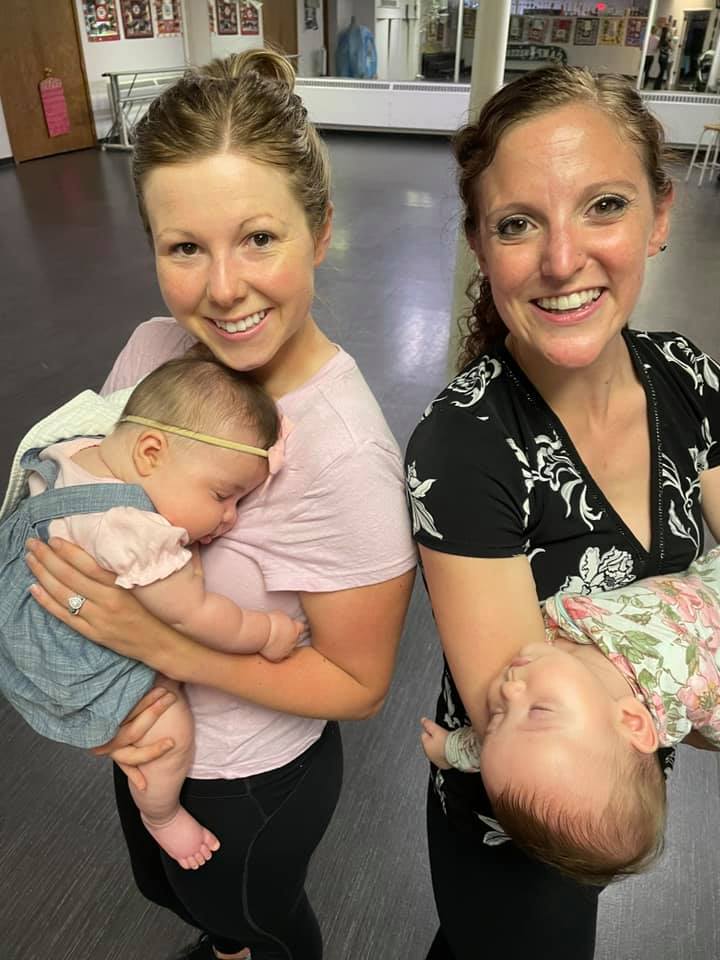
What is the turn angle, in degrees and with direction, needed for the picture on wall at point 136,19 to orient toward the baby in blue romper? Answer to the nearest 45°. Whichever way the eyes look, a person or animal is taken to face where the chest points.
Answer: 0° — it already faces them

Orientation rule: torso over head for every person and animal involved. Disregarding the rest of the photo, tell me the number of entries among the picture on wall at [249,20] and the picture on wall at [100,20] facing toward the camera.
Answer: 2

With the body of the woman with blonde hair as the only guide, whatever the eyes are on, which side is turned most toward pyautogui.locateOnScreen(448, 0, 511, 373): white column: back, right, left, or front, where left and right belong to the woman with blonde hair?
back

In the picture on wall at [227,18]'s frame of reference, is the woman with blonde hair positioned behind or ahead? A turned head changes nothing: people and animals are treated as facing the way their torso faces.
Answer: ahead

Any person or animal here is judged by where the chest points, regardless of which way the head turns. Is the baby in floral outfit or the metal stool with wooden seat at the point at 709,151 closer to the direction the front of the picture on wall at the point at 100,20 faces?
the baby in floral outfit

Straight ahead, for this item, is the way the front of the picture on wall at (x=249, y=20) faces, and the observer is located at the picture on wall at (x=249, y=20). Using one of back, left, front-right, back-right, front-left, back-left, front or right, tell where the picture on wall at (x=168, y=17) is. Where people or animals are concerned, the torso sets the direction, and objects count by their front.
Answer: front-right

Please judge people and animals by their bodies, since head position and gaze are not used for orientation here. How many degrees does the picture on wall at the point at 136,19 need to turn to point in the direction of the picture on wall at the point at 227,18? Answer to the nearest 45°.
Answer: approximately 135° to its left

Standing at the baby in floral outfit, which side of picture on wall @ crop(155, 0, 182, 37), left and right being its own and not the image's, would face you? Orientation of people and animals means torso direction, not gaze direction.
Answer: front
